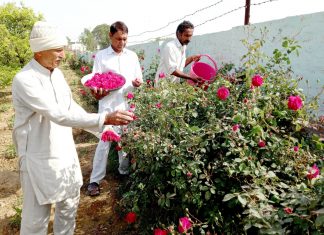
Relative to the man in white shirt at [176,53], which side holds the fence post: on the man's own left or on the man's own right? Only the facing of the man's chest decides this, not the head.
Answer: on the man's own left

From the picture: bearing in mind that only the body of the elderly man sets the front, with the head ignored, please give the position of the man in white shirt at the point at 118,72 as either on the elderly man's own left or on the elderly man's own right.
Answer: on the elderly man's own left

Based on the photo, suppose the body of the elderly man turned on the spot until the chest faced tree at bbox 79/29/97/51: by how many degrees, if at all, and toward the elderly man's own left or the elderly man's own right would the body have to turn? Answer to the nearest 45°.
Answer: approximately 135° to the elderly man's own left

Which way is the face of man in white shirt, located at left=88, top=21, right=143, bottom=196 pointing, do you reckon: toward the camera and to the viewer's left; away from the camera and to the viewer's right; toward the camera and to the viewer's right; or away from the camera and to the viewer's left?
toward the camera and to the viewer's right

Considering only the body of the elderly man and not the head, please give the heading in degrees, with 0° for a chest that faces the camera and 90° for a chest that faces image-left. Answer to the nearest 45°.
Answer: approximately 315°

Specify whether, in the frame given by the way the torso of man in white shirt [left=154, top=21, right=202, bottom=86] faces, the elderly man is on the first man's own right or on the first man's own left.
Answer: on the first man's own right

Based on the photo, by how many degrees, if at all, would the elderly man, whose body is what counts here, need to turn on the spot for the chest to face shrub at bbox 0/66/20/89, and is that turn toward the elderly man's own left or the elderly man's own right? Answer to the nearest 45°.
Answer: approximately 135° to the elderly man's own left

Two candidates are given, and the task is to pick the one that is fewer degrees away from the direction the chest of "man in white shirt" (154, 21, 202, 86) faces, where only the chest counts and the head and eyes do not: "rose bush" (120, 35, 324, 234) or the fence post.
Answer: the rose bush

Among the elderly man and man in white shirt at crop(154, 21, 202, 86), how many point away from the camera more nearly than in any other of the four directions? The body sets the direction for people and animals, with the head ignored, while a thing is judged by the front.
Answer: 0
